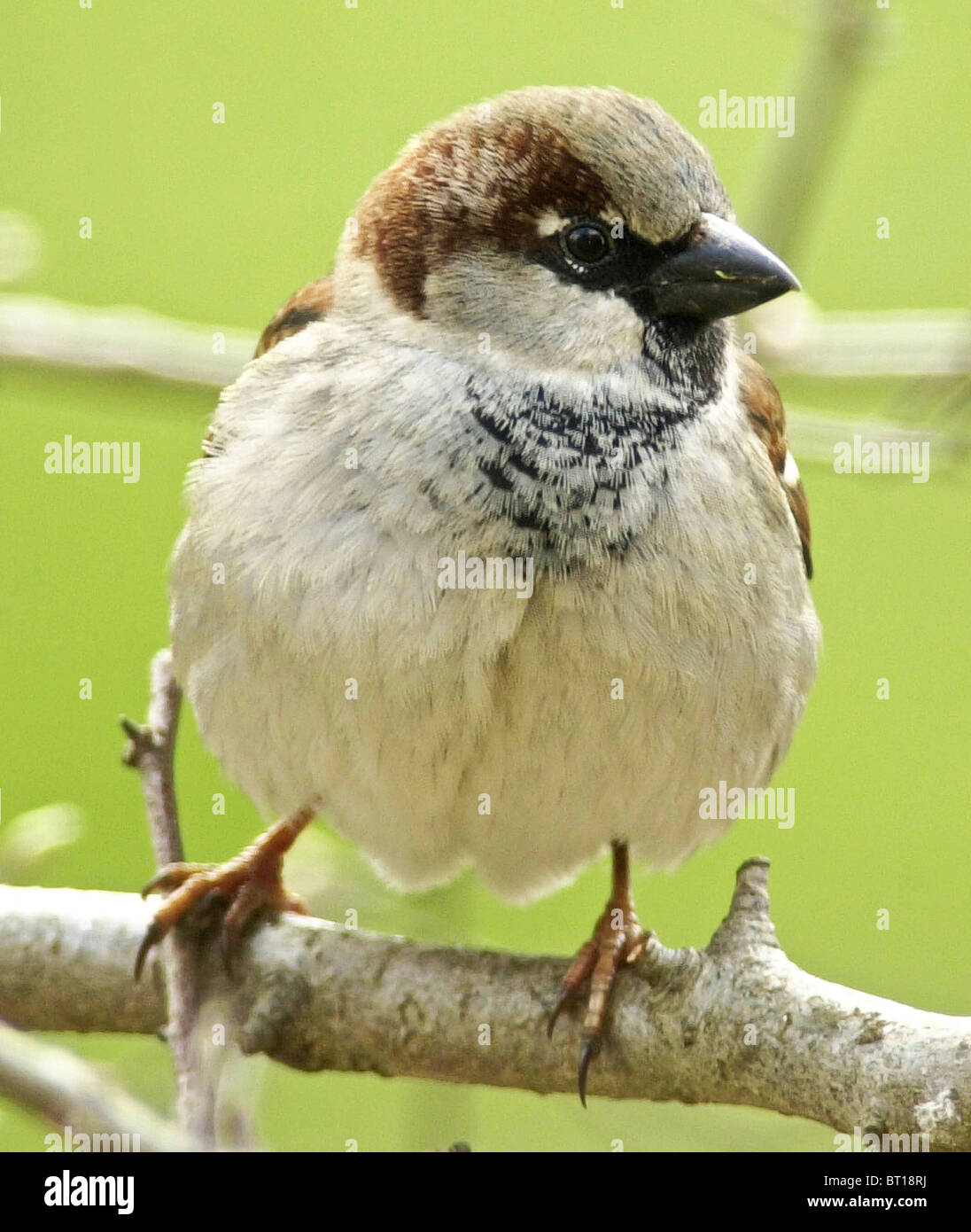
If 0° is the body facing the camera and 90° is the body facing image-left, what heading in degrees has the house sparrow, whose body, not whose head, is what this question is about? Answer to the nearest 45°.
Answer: approximately 0°
